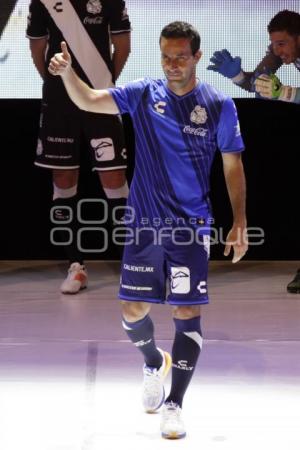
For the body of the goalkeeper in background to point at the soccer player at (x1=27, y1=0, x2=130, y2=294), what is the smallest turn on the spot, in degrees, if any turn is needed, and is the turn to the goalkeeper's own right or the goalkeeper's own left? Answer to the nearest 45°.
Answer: approximately 45° to the goalkeeper's own right

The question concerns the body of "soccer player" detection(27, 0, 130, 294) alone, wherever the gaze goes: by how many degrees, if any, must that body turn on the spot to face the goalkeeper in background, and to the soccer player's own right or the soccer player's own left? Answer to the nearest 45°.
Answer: approximately 90° to the soccer player's own left

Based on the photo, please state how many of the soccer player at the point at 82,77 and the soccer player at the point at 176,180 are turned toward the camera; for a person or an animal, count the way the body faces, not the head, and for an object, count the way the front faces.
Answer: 2

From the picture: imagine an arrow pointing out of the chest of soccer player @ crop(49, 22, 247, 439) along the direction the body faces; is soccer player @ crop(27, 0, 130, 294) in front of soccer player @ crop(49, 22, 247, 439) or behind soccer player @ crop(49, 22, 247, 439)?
behind

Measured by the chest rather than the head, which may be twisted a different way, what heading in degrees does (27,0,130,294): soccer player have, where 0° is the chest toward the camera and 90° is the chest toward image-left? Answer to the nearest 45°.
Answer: approximately 0°

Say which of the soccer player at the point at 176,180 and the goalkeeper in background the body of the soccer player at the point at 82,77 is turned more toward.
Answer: the soccer player

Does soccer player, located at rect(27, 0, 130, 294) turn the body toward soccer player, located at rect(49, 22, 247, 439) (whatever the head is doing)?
yes

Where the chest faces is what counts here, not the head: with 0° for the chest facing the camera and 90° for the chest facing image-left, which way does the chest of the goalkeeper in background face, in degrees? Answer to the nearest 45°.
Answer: approximately 45°
